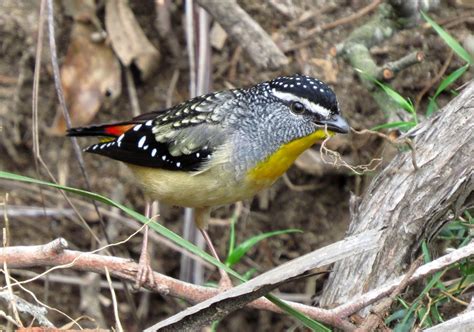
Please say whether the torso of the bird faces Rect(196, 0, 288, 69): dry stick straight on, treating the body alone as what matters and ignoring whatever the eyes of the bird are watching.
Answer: no

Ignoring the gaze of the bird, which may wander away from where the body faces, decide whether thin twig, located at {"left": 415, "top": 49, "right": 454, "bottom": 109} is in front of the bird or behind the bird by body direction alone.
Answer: in front

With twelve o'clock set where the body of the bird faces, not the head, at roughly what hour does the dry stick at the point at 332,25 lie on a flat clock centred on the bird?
The dry stick is roughly at 10 o'clock from the bird.

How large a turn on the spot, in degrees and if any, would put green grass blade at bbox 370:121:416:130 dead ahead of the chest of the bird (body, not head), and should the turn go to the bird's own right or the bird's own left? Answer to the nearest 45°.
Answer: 0° — it already faces it

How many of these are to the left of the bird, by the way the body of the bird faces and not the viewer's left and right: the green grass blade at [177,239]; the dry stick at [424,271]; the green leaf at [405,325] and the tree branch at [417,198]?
0

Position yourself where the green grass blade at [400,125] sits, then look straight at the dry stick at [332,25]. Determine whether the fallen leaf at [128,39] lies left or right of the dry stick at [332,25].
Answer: left

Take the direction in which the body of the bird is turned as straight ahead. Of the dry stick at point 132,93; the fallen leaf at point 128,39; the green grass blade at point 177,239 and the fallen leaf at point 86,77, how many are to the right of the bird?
1

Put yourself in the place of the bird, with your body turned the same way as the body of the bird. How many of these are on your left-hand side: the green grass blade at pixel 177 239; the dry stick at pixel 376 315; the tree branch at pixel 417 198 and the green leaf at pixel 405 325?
0

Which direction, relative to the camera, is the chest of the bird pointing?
to the viewer's right

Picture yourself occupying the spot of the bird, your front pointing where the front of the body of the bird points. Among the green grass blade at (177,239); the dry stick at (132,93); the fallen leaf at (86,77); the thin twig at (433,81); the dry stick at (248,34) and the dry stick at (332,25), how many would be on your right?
1

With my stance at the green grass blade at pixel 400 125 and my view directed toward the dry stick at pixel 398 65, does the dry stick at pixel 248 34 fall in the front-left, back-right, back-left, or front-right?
front-left

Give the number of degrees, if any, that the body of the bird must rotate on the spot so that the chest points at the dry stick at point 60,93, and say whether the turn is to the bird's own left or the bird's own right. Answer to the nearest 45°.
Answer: approximately 135° to the bird's own left

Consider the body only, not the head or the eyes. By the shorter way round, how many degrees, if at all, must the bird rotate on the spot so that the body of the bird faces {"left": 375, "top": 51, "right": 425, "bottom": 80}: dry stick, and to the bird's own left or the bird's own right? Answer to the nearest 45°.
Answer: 0° — it already faces it

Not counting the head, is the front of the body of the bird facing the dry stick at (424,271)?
yes

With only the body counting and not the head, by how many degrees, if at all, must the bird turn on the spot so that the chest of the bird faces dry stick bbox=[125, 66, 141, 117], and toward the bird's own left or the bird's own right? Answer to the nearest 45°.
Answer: approximately 90° to the bird's own left

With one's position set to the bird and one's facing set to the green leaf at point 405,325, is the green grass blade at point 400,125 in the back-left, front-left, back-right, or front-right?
front-left

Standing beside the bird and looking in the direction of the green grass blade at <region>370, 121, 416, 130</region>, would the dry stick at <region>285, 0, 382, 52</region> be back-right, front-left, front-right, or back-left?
front-left
